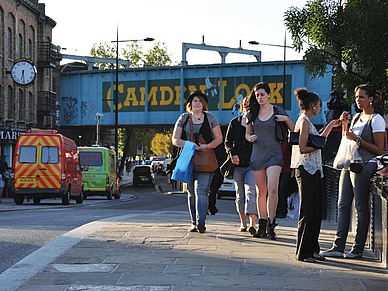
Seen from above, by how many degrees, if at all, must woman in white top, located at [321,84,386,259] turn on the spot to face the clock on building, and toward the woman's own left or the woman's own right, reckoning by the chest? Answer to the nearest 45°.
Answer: approximately 90° to the woman's own right

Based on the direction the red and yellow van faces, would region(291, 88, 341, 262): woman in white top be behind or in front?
behind

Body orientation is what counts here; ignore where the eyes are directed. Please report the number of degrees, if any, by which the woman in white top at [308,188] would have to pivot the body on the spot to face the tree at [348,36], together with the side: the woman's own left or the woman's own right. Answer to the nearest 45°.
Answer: approximately 90° to the woman's own left

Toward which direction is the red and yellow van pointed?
away from the camera

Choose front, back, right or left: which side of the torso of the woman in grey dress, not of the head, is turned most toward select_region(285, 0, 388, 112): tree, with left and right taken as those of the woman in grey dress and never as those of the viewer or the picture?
back

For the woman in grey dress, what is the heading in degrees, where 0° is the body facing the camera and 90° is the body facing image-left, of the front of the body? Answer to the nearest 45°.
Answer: approximately 0°

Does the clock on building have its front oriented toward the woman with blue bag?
yes

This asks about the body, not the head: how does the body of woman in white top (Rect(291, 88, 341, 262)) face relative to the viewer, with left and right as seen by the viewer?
facing to the right of the viewer

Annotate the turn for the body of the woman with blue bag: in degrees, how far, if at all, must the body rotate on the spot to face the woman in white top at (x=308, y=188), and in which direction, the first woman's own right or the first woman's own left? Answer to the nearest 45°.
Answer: approximately 45° to the first woman's own left
